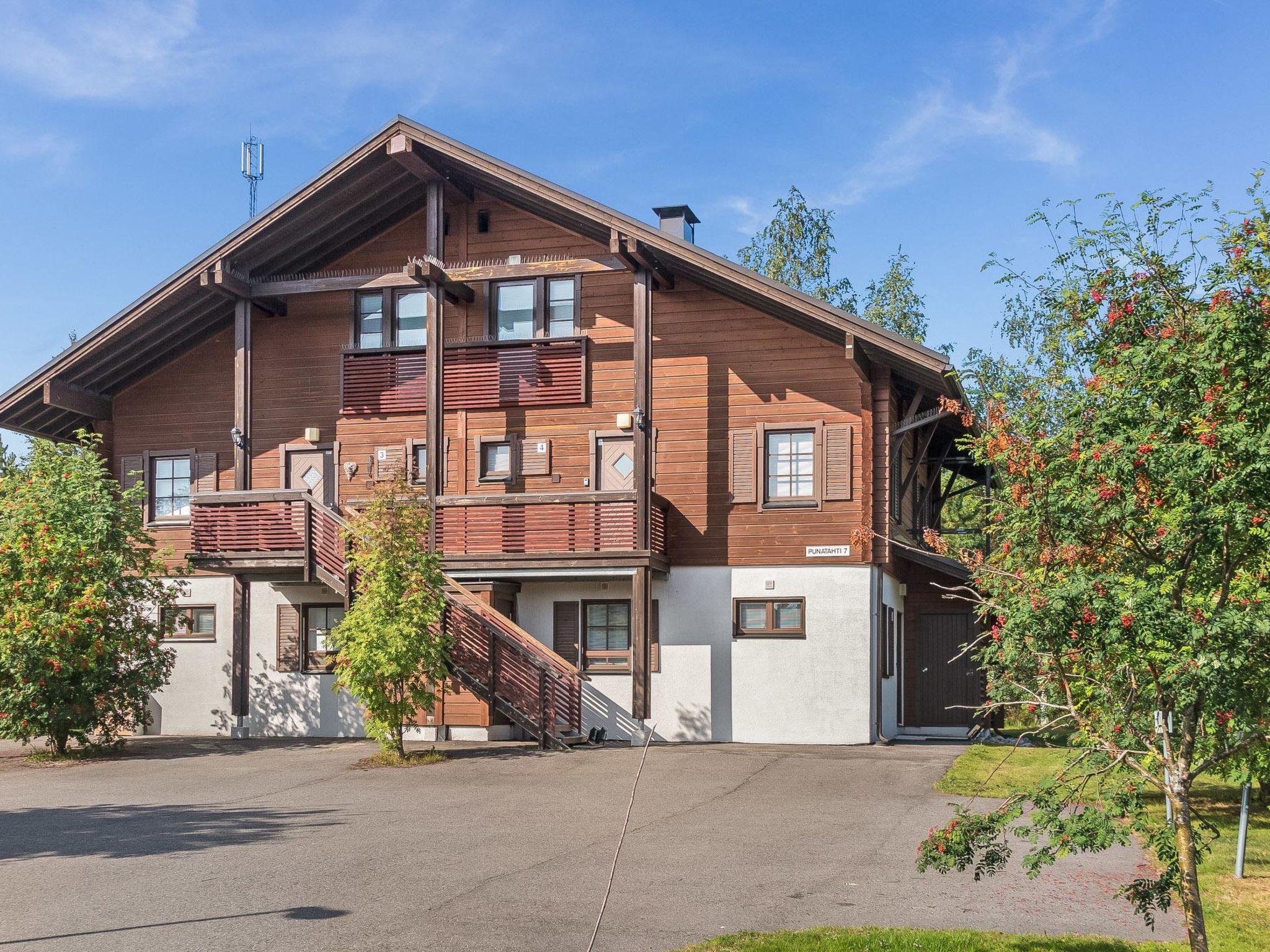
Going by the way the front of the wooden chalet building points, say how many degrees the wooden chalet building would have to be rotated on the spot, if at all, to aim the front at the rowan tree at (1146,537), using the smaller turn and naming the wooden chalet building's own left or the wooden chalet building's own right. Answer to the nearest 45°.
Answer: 0° — it already faces it

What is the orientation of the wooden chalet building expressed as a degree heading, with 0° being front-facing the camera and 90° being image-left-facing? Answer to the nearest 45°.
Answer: approximately 0°

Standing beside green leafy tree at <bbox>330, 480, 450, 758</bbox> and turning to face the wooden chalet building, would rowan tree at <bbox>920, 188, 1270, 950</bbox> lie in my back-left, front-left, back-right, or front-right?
back-right

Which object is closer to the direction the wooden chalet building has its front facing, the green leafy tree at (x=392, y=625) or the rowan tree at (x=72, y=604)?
the green leafy tree
